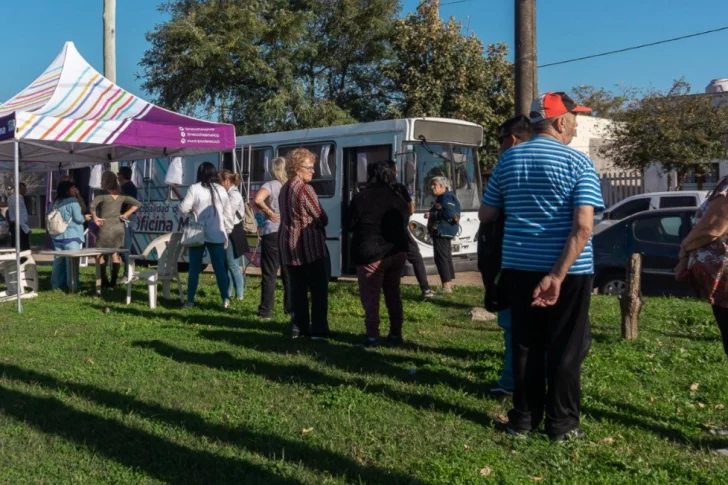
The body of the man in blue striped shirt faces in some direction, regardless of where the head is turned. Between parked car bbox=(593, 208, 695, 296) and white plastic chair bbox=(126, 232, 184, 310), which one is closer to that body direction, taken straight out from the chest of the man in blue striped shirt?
the parked car

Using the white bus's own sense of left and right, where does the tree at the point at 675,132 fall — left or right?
on its left

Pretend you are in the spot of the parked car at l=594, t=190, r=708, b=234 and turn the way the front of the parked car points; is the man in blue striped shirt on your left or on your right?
on your left

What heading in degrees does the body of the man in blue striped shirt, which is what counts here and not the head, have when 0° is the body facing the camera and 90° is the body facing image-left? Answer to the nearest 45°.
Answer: approximately 225°

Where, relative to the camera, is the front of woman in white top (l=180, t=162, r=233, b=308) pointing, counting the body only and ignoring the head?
away from the camera

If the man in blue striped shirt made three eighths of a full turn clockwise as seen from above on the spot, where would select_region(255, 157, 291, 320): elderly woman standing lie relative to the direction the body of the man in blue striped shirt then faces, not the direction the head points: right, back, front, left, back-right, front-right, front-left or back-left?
back-right

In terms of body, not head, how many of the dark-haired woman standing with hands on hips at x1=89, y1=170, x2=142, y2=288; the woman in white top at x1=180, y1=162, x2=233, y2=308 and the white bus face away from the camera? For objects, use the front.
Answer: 2

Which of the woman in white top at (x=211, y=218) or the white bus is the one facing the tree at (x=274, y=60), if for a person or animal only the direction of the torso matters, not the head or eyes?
the woman in white top

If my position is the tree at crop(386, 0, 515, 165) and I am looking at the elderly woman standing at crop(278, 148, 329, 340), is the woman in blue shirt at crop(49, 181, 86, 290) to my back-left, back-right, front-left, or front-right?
front-right

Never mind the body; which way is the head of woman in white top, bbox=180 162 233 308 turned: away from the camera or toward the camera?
away from the camera

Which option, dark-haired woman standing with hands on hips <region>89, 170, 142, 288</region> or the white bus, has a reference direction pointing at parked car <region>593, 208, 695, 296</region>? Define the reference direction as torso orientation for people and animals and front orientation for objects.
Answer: the white bus

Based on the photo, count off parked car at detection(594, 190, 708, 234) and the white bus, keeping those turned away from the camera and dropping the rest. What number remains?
0

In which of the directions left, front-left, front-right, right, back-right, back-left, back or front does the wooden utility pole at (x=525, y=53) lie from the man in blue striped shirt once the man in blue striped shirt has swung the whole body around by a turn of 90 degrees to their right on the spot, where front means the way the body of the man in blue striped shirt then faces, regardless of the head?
back-left

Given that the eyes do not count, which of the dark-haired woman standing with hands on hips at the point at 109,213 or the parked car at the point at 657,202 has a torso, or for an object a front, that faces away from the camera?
the dark-haired woman standing with hands on hips

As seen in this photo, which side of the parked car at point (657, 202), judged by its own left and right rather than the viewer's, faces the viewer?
left

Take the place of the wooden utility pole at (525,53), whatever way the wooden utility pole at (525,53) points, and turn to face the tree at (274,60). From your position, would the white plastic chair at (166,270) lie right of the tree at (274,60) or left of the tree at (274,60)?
left
